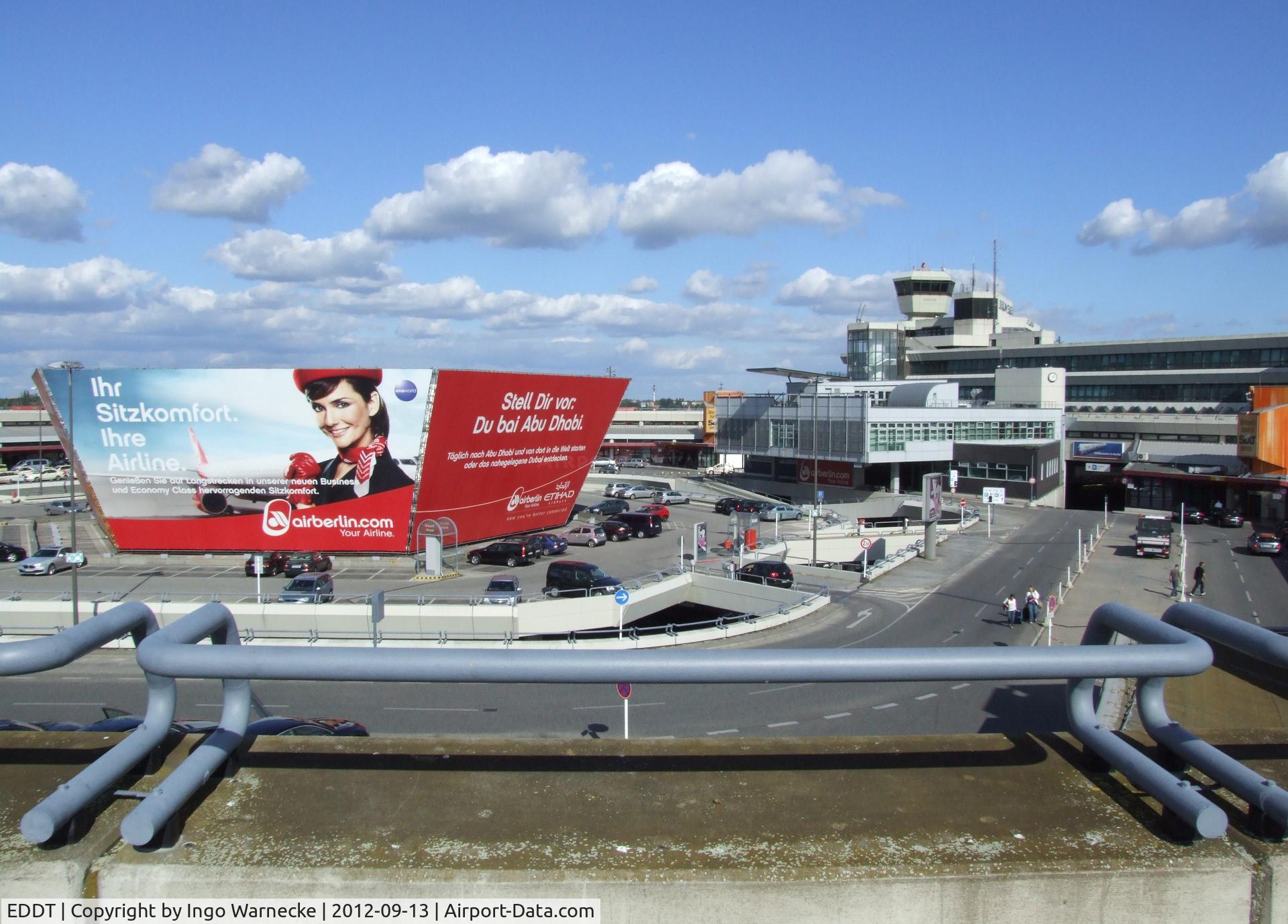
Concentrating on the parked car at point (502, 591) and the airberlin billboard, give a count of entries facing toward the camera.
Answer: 2

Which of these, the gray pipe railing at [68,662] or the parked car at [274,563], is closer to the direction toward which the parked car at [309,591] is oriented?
the gray pipe railing

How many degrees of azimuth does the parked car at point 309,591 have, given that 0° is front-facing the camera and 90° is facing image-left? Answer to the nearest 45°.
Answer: approximately 45°

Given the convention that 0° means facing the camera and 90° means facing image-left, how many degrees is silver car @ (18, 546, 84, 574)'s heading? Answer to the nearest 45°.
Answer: approximately 45°

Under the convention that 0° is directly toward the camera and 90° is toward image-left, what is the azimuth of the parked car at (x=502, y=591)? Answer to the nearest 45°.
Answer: approximately 0°

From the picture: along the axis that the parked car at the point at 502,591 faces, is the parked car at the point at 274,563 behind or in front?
behind

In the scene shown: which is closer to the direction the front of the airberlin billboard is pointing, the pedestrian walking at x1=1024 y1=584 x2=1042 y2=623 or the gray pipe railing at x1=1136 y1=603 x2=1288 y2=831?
the gray pipe railing
